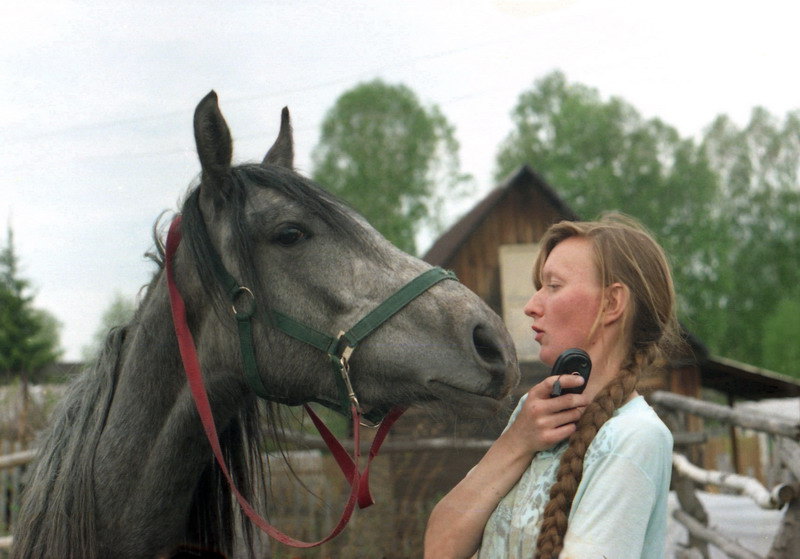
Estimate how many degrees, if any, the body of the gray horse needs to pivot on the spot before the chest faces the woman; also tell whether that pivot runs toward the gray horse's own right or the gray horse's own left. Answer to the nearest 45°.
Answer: approximately 45° to the gray horse's own right

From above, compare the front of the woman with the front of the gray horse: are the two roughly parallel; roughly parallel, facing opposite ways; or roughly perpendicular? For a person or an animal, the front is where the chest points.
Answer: roughly parallel, facing opposite ways

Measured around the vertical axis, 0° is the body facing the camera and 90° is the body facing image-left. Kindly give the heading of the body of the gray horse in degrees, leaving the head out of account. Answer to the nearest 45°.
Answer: approximately 270°

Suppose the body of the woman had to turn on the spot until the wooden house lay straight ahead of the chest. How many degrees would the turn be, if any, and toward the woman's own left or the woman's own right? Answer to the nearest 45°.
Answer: approximately 90° to the woman's own right

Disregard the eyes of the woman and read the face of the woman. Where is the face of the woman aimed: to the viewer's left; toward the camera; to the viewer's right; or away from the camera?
to the viewer's left

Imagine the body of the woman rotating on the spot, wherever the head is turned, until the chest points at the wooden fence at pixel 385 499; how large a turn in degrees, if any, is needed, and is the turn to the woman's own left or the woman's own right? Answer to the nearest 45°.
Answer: approximately 90° to the woman's own right

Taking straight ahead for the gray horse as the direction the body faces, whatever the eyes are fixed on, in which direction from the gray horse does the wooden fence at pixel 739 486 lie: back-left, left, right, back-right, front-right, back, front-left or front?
front-left

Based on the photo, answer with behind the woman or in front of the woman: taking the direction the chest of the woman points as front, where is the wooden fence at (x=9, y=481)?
in front

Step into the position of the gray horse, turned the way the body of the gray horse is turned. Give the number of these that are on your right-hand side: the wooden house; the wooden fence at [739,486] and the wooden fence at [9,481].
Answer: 0

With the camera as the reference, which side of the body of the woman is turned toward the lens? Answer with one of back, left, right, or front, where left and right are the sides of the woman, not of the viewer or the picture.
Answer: left

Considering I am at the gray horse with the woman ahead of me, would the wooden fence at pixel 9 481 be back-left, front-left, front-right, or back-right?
back-left

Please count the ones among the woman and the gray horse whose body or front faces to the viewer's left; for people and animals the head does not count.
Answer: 1

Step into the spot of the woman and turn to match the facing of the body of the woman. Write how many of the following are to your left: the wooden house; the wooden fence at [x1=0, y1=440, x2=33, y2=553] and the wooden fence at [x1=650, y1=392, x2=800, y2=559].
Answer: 0
